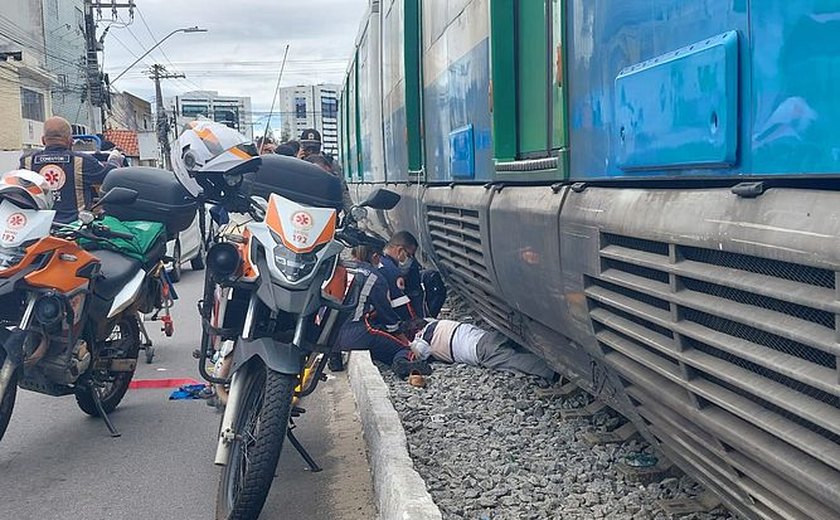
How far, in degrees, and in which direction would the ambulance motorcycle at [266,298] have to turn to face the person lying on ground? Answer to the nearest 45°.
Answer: approximately 135° to its left

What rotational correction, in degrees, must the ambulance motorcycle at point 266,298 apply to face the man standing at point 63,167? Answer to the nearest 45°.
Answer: approximately 135° to its right

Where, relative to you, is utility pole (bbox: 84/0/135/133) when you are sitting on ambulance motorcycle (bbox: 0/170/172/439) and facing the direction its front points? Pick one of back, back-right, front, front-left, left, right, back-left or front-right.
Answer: back-right

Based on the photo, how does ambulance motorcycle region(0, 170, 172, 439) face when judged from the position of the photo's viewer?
facing the viewer and to the left of the viewer

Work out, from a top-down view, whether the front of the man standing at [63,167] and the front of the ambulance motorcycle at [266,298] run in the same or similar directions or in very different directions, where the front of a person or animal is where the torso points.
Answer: very different directions

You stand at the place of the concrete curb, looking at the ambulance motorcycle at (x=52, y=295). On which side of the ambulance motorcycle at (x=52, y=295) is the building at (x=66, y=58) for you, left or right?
right

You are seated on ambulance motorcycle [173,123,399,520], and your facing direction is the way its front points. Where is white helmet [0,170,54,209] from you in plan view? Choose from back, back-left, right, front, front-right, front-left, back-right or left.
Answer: back-right

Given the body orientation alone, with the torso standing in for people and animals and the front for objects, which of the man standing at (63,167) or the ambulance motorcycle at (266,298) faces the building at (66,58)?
the man standing

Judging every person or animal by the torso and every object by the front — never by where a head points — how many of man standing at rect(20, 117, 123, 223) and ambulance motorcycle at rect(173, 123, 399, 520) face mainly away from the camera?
1

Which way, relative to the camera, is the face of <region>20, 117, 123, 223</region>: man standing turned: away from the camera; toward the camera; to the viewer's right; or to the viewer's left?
away from the camera

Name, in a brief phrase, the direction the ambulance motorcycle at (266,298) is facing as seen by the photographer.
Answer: facing the viewer

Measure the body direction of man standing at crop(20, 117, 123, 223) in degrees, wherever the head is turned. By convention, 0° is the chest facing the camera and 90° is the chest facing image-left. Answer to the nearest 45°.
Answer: approximately 180°
